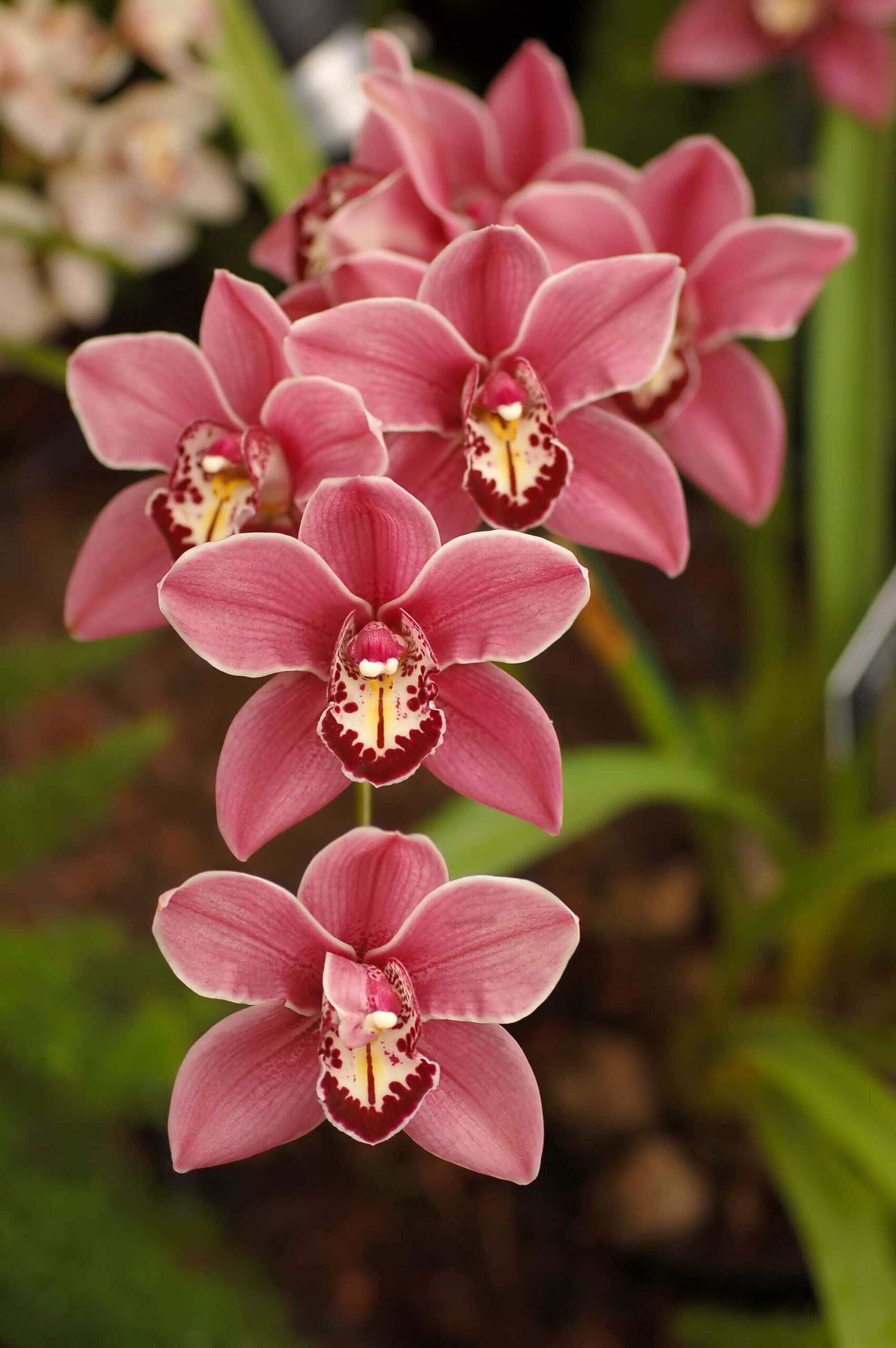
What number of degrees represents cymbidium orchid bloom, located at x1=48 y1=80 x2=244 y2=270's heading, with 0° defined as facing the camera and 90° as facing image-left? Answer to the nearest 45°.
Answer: approximately 0°

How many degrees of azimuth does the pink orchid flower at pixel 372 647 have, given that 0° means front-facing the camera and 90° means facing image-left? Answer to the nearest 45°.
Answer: approximately 0°

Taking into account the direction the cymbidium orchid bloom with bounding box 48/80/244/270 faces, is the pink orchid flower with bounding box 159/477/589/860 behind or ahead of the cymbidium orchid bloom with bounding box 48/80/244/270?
ahead
